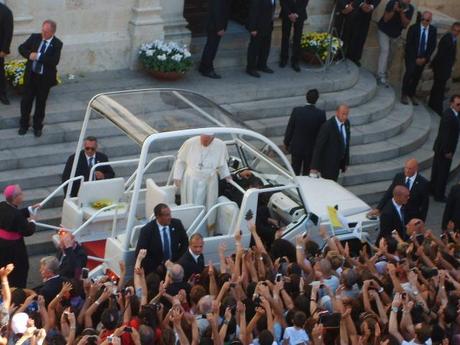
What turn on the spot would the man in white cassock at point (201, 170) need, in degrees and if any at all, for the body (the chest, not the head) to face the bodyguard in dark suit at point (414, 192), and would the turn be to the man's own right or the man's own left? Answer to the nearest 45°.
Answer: approximately 90° to the man's own left

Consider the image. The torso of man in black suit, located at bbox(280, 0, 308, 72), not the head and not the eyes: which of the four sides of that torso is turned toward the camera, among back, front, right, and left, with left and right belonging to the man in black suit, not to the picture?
front

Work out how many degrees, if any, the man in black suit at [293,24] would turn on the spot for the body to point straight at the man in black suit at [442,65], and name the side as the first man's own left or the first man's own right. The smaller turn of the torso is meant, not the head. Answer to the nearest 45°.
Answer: approximately 90° to the first man's own left

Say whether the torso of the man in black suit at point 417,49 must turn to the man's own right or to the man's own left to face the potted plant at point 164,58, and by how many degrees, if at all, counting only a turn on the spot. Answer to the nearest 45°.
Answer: approximately 45° to the man's own right

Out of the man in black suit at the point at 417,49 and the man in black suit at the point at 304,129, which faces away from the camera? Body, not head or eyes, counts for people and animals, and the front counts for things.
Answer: the man in black suit at the point at 304,129

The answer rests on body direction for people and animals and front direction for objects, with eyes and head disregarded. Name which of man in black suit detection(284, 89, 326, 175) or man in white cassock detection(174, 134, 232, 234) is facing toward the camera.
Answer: the man in white cassock

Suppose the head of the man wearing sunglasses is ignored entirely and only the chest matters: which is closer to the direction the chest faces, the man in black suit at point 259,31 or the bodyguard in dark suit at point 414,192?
the bodyguard in dark suit

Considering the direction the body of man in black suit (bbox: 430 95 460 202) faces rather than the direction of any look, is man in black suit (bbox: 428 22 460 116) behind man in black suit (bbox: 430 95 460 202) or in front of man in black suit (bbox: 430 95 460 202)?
behind

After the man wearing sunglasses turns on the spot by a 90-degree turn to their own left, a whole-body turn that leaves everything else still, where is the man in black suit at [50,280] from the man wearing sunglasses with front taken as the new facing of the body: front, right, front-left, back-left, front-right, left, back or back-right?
right

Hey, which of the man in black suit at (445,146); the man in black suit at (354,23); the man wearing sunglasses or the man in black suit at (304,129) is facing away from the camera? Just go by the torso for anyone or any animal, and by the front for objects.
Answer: the man in black suit at (304,129)

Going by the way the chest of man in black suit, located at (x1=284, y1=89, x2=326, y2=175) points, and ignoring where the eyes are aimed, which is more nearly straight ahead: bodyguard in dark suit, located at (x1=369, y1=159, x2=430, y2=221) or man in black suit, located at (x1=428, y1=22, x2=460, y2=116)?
the man in black suit

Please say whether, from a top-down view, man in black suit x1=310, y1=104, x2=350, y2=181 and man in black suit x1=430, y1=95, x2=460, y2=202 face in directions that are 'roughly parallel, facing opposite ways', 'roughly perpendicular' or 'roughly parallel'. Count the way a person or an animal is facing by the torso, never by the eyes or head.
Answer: roughly parallel

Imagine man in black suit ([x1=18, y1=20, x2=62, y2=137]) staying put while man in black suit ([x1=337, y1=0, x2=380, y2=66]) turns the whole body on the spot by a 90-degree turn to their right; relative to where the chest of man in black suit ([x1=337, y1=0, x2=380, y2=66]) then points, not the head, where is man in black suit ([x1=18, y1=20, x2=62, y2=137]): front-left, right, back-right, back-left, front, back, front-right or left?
front-left

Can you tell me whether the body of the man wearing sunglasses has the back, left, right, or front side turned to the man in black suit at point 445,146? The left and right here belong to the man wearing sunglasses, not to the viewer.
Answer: left

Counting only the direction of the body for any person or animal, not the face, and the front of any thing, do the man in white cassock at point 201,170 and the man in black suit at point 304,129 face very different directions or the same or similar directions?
very different directions

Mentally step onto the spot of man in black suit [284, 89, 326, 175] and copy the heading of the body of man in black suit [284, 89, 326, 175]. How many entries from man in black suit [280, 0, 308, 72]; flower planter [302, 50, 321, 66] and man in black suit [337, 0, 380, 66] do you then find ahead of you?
3

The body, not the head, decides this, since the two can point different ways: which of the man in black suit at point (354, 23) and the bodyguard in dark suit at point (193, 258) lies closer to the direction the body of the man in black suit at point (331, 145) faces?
the bodyguard in dark suit

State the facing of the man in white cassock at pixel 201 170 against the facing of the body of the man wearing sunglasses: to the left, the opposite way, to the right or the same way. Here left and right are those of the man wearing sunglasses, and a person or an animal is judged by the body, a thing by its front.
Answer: the same way

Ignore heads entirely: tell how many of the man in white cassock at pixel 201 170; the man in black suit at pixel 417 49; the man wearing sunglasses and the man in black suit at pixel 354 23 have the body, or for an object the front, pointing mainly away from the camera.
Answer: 0

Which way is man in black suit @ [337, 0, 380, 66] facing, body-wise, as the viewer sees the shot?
toward the camera
